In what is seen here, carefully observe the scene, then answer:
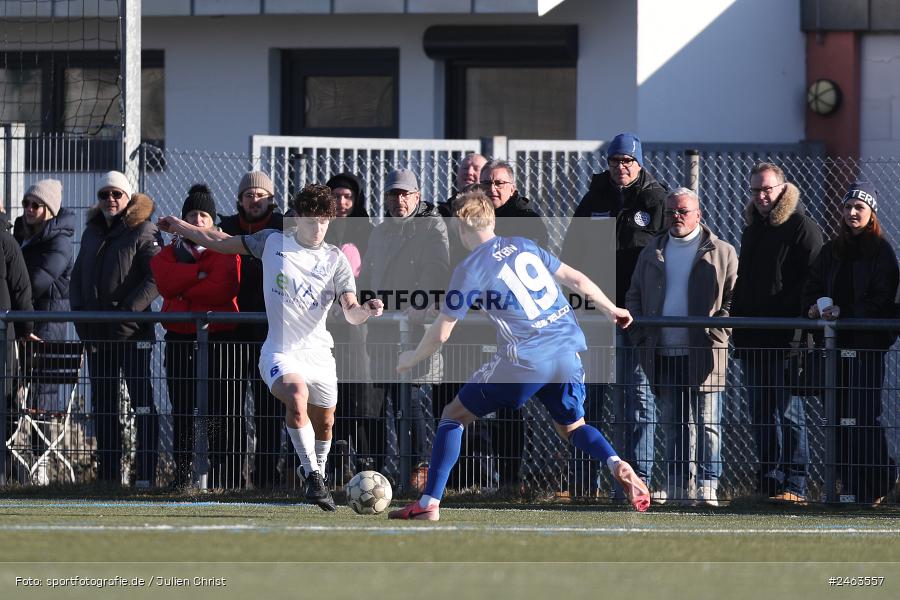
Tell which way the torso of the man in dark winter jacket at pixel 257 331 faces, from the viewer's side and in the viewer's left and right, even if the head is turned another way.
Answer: facing the viewer

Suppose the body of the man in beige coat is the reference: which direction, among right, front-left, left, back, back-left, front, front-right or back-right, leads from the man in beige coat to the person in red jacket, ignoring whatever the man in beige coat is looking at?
right

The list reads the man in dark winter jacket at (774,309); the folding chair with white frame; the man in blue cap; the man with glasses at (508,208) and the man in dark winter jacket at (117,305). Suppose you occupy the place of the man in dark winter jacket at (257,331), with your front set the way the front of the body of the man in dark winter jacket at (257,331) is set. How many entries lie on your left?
3

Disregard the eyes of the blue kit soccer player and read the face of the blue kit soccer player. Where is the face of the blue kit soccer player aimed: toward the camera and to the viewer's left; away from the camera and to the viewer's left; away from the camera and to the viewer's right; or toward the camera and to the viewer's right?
away from the camera and to the viewer's left

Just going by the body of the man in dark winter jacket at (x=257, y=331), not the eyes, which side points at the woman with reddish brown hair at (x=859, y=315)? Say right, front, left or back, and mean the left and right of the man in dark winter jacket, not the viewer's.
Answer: left

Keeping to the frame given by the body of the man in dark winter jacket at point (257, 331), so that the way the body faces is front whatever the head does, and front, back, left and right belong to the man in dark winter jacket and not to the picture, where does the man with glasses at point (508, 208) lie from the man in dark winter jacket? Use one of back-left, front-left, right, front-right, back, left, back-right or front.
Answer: left

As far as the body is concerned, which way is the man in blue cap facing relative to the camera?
toward the camera

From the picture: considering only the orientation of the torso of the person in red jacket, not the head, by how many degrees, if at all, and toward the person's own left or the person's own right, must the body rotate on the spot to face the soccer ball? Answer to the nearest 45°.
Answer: approximately 45° to the person's own left

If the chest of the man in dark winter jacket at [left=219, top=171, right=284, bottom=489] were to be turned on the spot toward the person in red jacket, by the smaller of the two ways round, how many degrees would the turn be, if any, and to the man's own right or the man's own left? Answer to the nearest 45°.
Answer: approximately 90° to the man's own right

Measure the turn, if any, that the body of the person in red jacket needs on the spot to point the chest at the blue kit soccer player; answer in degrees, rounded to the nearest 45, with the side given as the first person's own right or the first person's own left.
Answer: approximately 45° to the first person's own left

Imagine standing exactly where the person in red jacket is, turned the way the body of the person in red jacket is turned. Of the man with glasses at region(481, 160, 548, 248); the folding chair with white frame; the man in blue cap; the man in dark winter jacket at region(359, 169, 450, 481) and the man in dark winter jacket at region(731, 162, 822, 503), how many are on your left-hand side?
4
